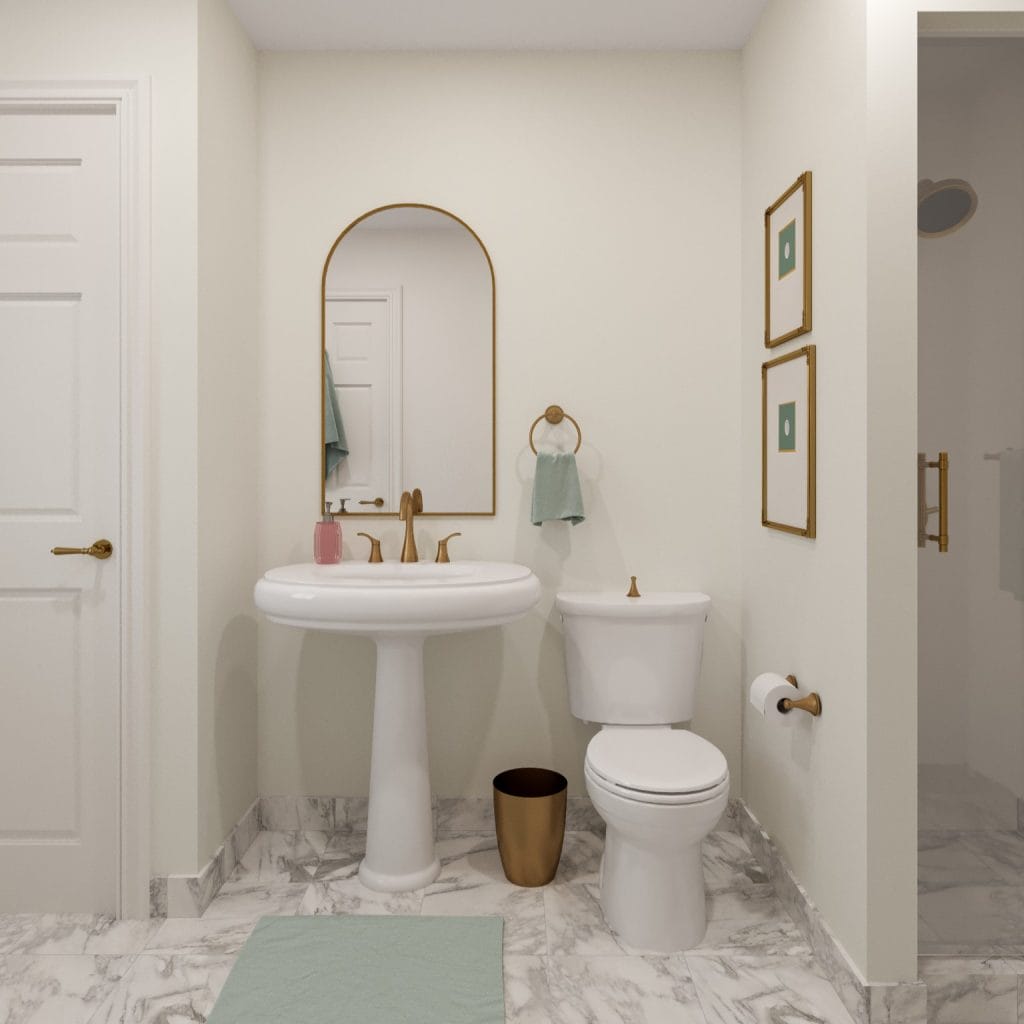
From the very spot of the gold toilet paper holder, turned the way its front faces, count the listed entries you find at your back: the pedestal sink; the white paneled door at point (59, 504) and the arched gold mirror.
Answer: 0

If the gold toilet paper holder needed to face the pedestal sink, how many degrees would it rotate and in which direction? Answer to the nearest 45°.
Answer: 0° — it already faces it

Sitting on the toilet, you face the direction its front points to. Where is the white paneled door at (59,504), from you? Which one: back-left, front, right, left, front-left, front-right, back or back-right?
right

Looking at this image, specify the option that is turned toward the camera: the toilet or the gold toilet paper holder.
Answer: the toilet

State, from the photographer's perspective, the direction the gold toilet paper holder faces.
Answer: facing to the left of the viewer

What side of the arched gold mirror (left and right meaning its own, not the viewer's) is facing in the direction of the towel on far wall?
left

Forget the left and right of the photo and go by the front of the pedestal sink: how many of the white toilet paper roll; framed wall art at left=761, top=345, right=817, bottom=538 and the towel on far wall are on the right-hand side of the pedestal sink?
0

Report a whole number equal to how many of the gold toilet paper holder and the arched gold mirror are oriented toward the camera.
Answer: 1

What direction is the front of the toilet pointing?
toward the camera

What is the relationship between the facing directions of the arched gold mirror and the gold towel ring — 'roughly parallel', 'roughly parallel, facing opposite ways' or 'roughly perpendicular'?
roughly parallel

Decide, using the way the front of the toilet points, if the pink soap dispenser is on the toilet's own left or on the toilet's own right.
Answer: on the toilet's own right

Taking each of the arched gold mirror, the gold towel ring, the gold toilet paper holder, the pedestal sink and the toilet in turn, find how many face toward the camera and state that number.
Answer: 4

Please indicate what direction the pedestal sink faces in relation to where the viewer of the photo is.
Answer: facing the viewer

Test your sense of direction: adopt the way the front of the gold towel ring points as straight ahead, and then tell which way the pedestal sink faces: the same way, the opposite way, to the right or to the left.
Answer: the same way

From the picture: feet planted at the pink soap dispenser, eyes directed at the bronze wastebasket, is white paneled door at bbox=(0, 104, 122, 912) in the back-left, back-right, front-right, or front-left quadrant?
back-right
